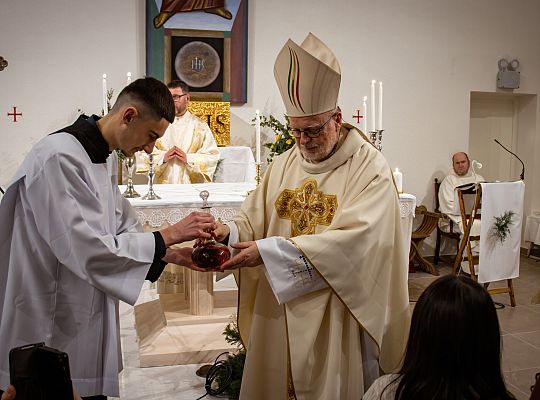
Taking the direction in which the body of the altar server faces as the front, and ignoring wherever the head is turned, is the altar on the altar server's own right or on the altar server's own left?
on the altar server's own left

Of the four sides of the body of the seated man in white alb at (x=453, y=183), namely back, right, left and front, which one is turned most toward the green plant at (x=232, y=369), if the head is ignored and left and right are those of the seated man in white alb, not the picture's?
front

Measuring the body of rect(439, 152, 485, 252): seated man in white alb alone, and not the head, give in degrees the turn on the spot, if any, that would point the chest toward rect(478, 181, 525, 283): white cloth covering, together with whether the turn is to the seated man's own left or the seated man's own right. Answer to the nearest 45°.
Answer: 0° — they already face it

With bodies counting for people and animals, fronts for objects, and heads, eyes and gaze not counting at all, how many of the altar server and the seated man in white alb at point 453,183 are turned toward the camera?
1

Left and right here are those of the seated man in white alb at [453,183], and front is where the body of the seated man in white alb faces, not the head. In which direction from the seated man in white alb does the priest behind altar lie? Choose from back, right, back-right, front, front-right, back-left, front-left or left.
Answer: front-right

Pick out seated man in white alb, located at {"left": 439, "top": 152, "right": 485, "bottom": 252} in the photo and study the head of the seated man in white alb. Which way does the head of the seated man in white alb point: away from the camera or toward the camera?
toward the camera

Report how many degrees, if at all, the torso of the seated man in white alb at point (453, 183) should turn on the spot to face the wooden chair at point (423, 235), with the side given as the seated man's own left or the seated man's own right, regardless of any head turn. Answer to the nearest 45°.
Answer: approximately 45° to the seated man's own right

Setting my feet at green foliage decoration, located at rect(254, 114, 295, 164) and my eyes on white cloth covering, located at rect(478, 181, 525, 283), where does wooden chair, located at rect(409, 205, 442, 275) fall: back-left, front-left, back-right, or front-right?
front-left

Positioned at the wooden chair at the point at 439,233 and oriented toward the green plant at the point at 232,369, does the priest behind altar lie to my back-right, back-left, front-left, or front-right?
front-right

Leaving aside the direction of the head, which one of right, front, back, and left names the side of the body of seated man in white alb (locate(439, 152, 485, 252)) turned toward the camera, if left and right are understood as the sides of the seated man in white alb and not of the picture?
front

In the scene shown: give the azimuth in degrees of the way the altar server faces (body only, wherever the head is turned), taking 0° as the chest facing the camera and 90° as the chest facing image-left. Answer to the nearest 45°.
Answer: approximately 270°

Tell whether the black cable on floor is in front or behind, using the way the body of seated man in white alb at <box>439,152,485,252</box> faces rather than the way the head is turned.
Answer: in front

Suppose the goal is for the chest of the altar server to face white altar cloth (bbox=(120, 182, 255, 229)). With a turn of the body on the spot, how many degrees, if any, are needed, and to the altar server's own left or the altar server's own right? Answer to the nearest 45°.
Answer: approximately 90° to the altar server's own left
